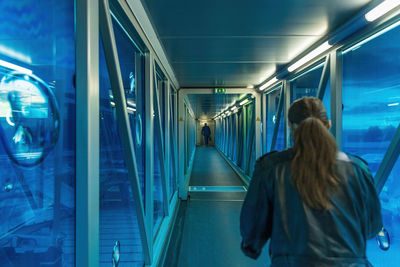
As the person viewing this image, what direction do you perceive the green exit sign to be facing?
facing the viewer

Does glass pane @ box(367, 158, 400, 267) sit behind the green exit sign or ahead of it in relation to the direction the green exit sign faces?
ahead

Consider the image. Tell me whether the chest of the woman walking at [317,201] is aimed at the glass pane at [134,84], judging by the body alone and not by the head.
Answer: no

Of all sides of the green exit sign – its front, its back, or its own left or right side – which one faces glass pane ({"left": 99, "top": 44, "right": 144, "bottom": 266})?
front

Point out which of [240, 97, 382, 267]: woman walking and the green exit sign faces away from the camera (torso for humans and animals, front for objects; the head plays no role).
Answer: the woman walking

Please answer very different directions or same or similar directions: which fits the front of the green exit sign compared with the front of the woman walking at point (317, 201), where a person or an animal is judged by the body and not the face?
very different directions

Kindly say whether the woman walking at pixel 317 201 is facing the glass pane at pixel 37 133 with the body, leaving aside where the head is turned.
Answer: no

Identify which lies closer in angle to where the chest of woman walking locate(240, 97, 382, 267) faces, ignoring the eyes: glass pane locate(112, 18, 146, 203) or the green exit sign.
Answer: the green exit sign

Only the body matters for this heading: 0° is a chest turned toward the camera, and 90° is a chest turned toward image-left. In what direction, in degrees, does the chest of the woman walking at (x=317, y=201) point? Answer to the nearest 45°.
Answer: approximately 180°

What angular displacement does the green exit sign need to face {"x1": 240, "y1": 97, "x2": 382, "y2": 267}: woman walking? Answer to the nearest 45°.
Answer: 0° — it already faces them

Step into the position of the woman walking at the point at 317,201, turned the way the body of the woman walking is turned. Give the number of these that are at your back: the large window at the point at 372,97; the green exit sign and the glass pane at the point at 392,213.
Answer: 0

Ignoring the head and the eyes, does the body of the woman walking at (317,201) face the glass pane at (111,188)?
no

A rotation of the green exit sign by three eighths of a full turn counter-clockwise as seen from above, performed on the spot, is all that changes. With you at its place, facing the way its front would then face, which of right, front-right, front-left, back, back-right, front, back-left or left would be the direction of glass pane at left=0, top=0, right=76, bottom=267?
back-right

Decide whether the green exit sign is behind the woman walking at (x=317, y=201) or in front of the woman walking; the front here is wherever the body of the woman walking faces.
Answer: in front

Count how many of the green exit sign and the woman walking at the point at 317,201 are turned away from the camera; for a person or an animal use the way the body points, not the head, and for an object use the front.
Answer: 1
